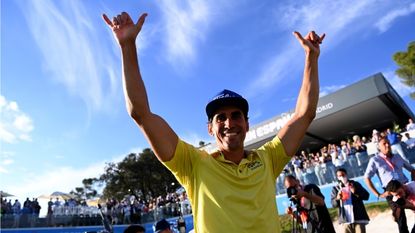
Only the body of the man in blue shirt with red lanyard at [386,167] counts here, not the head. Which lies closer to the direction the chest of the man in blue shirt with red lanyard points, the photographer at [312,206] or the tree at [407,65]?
the photographer

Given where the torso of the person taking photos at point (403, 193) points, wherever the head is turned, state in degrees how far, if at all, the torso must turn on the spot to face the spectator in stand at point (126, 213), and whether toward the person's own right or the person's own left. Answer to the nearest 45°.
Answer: approximately 90° to the person's own right

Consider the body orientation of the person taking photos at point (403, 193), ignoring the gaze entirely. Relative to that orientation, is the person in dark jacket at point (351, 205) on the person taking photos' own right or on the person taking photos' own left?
on the person taking photos' own right

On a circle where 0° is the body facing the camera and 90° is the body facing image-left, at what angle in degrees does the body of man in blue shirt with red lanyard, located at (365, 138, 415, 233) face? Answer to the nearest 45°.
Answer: approximately 0°

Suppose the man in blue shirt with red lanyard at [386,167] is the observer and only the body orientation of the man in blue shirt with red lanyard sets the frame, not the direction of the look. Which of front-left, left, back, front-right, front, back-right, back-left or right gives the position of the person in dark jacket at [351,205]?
back-right

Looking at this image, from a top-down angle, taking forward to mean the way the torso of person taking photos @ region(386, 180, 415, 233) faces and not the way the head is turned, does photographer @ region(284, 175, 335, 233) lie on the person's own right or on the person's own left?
on the person's own right

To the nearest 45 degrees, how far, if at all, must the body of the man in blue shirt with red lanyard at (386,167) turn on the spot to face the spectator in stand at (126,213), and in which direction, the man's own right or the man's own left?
approximately 135° to the man's own right
